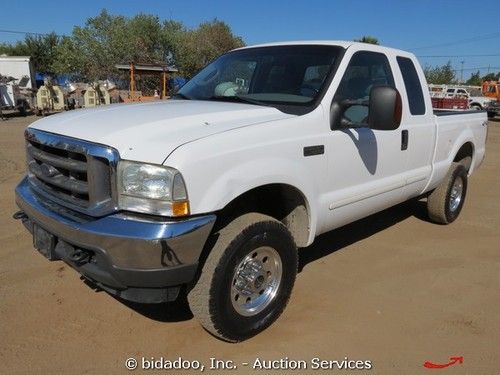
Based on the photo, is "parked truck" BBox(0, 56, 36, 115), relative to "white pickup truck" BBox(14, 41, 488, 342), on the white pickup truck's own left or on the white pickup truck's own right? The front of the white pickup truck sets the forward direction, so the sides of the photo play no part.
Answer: on the white pickup truck's own right

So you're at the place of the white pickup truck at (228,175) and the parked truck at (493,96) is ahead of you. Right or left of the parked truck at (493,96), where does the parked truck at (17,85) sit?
left

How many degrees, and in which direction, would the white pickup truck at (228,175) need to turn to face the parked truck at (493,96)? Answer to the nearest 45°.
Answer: approximately 180°

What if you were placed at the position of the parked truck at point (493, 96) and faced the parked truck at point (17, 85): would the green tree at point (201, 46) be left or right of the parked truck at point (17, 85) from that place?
right

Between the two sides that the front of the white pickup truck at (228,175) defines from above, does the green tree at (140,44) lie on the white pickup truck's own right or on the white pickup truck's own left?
on the white pickup truck's own right

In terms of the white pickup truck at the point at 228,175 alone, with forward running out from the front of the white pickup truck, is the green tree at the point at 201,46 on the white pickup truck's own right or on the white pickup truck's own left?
on the white pickup truck's own right

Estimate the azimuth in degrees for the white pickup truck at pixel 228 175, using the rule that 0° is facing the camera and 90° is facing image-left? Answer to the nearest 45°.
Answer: approximately 45°
